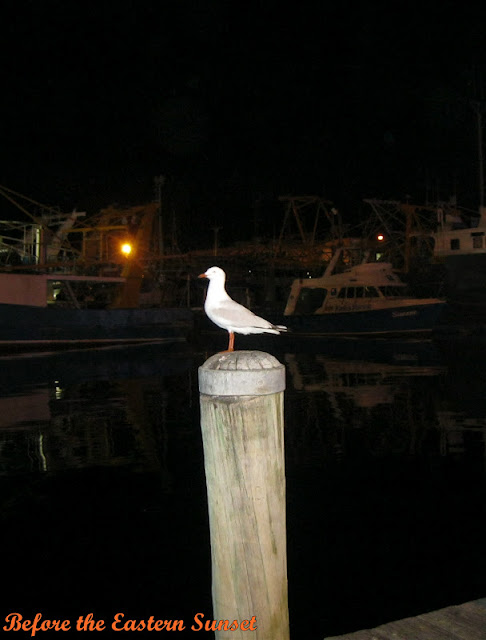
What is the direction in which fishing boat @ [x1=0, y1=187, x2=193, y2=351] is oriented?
to the viewer's left

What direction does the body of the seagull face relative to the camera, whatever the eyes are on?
to the viewer's left

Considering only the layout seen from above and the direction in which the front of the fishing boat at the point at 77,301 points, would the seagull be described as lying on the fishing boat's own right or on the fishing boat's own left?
on the fishing boat's own left
